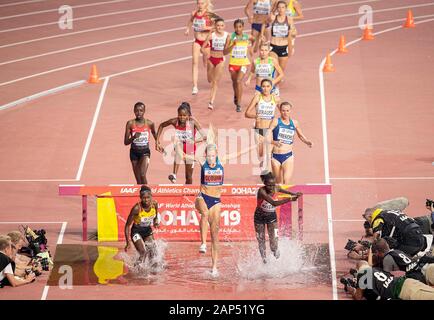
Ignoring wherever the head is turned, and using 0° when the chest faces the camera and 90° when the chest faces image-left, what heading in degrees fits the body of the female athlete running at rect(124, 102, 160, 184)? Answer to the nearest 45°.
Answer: approximately 0°

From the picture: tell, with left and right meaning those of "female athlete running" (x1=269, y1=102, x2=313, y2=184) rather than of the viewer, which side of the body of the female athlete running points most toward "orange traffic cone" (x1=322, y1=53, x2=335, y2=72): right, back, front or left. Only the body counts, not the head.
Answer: back

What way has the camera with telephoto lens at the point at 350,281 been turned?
to the viewer's left

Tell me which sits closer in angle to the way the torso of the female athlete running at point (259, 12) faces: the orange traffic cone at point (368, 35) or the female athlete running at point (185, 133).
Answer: the female athlete running
